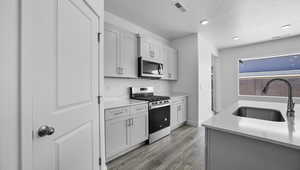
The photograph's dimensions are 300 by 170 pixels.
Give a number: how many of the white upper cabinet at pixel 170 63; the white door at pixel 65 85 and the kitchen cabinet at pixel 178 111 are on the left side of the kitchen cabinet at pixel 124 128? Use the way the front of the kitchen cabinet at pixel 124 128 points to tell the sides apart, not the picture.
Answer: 2

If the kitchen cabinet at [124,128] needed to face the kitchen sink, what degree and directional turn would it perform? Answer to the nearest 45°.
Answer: approximately 45° to its left

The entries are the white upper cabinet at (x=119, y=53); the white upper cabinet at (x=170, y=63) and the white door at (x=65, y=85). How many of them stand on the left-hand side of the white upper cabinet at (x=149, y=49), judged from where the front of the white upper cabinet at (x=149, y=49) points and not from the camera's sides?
1

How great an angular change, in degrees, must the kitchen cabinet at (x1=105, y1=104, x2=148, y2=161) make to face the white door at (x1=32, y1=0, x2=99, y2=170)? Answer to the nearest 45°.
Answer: approximately 90° to its right

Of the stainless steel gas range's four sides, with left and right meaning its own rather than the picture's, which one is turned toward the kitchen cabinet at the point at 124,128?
right

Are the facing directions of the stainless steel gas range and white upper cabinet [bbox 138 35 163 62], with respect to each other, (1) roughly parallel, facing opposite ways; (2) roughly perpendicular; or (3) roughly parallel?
roughly parallel

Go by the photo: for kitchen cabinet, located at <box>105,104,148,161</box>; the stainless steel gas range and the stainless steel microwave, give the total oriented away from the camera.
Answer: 0

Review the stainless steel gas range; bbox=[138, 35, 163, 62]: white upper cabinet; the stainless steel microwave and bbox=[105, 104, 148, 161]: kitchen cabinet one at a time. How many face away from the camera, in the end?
0

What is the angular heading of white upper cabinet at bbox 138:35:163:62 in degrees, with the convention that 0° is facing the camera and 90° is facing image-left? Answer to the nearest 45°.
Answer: approximately 315°

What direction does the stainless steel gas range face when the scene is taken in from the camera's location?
facing the viewer and to the right of the viewer

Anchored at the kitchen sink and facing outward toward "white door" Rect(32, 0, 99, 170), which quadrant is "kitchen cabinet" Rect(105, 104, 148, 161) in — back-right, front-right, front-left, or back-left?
front-right

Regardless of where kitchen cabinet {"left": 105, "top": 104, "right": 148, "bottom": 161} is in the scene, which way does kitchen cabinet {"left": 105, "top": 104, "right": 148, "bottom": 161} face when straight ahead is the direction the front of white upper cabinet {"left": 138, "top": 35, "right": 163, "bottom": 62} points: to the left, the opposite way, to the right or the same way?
the same way

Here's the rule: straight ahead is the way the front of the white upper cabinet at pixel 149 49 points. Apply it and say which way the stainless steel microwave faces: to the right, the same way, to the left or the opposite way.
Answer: the same way

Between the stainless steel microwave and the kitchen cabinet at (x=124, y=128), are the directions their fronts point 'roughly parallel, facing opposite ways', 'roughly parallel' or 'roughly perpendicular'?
roughly parallel
